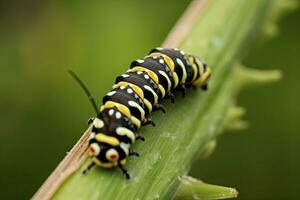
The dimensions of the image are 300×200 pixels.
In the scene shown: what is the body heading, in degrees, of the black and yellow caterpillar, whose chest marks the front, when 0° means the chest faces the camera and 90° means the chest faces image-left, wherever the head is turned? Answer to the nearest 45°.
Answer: approximately 45°
